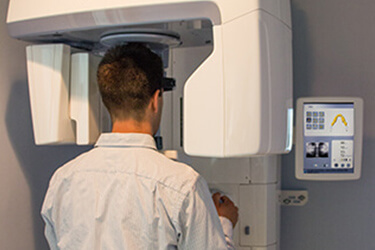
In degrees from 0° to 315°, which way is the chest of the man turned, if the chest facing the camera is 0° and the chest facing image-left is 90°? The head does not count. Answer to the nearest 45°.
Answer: approximately 225°

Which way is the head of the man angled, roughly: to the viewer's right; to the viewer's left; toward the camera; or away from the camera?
away from the camera
